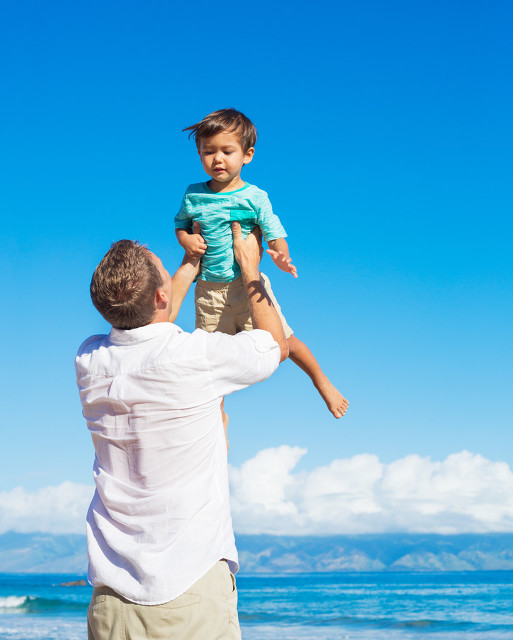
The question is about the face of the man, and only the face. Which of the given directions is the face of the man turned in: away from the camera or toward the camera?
away from the camera

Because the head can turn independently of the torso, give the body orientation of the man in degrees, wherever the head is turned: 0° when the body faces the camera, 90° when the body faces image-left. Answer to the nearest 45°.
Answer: approximately 225°
